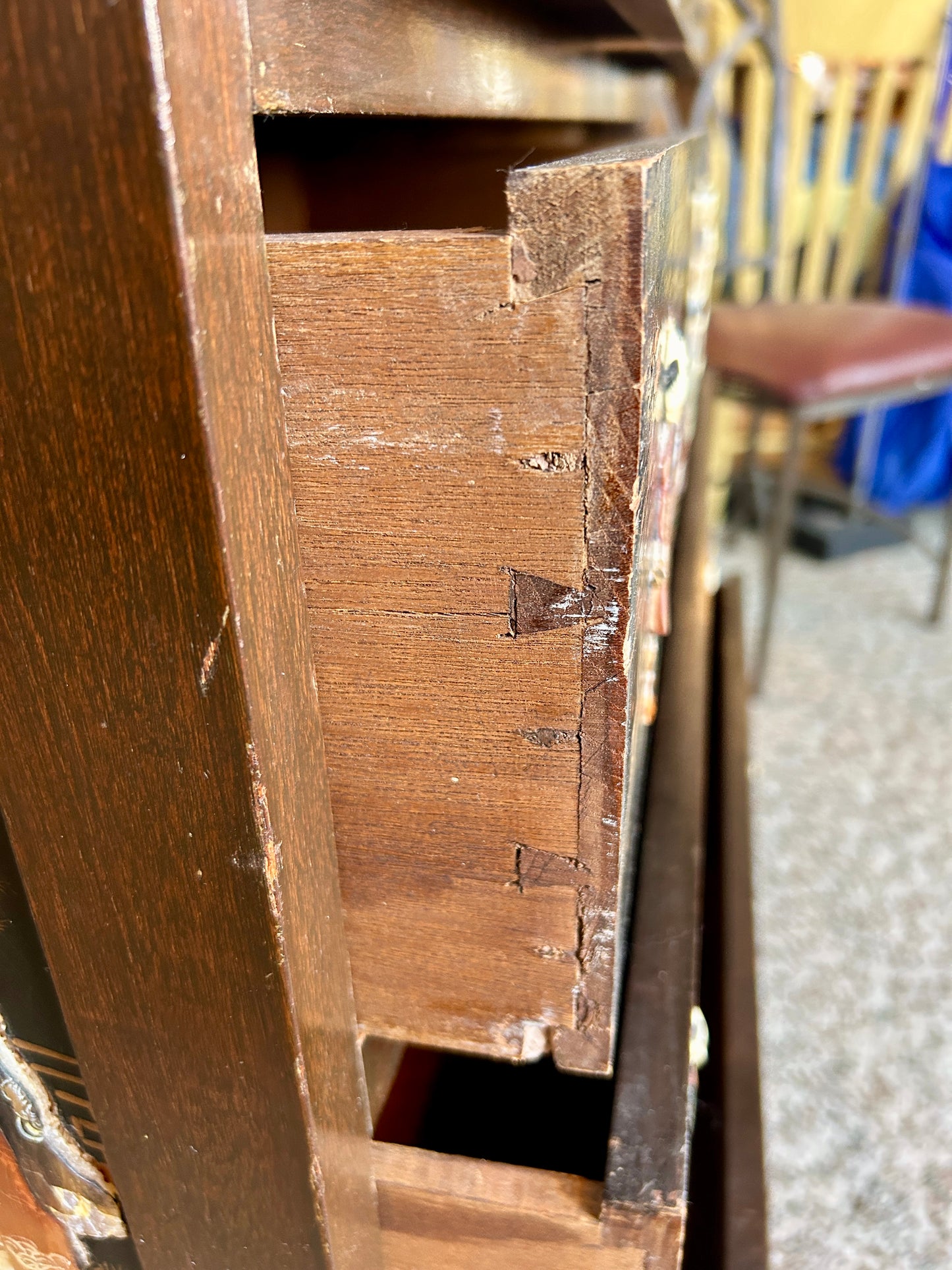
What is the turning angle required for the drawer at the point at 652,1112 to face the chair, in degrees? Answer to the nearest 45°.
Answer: approximately 90° to its left

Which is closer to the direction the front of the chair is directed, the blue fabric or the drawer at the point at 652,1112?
the drawer

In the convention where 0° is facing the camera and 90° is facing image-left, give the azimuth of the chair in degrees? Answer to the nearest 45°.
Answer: approximately 315°

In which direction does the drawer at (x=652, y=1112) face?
to the viewer's right

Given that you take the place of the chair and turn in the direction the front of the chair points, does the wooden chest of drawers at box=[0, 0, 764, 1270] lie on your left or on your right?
on your right

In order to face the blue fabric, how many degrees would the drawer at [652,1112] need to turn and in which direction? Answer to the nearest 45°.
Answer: approximately 90° to its left
